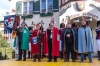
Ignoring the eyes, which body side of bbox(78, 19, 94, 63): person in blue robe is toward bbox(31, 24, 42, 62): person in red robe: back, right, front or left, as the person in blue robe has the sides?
right

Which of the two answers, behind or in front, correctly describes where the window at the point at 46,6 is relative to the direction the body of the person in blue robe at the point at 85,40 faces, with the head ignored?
behind

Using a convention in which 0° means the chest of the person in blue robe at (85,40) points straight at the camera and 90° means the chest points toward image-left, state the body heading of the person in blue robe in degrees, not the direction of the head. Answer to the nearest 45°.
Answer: approximately 0°

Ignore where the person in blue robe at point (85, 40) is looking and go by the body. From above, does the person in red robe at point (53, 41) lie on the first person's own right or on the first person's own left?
on the first person's own right

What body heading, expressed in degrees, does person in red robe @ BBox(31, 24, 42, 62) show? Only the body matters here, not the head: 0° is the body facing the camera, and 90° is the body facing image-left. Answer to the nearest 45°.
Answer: approximately 315°

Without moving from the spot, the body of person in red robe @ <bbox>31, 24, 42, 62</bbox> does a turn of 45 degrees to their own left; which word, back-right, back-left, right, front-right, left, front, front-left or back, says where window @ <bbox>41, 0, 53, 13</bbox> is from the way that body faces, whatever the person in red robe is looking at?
left
